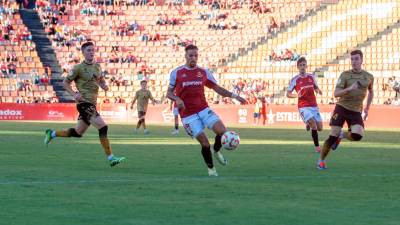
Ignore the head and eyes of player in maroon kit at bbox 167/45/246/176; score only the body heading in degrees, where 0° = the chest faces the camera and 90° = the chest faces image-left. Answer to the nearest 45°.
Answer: approximately 0°

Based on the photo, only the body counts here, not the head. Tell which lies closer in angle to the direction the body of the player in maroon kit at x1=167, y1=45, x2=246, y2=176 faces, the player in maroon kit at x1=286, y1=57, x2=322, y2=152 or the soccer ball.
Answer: the soccer ball

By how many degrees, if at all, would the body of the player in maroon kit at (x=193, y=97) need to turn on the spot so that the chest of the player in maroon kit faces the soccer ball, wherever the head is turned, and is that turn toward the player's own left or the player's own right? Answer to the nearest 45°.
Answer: approximately 45° to the player's own left

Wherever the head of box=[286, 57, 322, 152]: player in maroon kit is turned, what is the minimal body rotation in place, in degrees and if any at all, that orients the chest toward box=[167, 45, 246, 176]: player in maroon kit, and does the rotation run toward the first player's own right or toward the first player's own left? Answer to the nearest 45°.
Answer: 0° — they already face them

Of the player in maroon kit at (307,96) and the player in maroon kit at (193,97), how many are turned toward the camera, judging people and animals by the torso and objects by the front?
2
